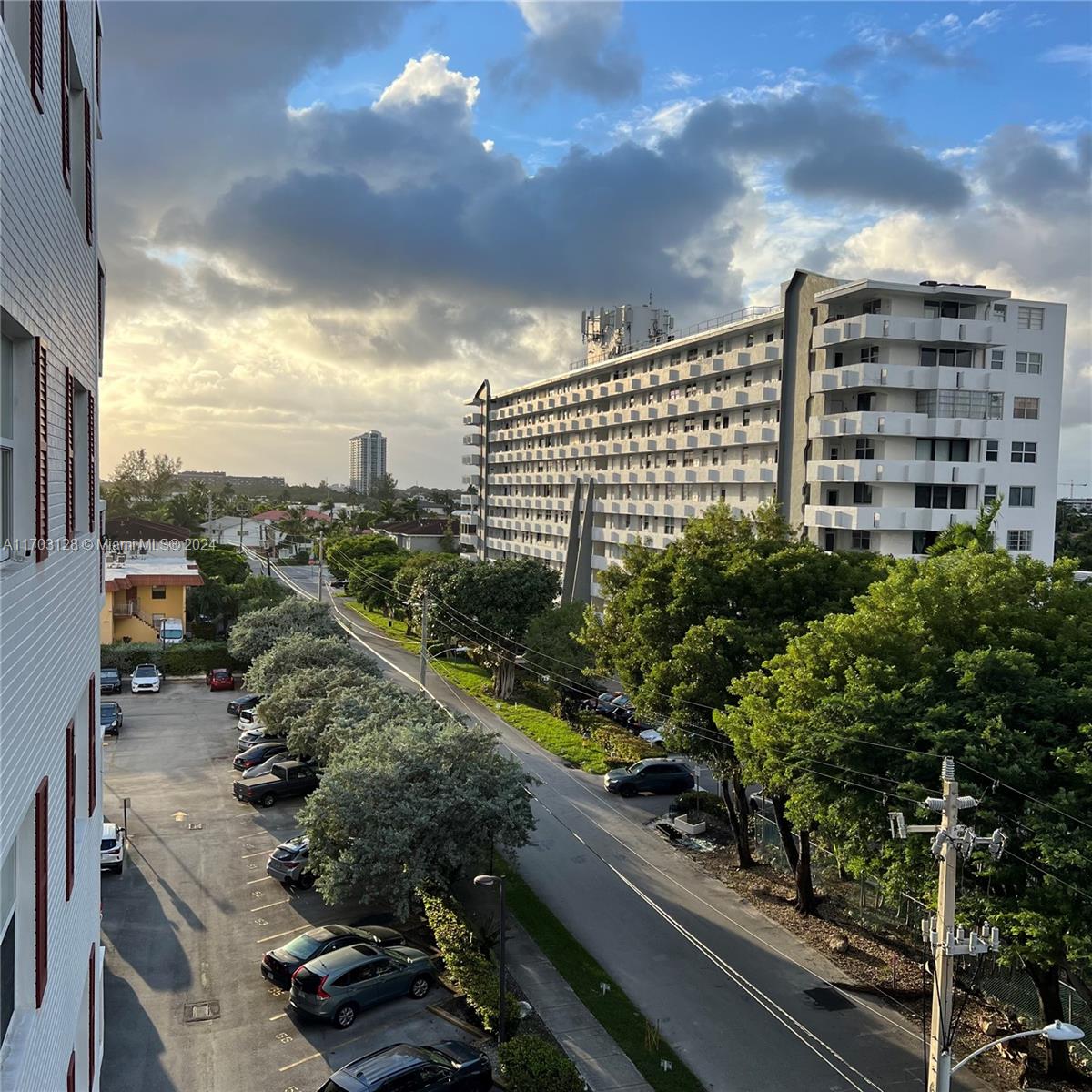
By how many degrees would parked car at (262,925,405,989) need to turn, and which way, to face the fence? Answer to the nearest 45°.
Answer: approximately 45° to its right

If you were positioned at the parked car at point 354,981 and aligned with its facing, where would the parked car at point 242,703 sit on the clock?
the parked car at point 242,703 is roughly at 10 o'clock from the parked car at point 354,981.

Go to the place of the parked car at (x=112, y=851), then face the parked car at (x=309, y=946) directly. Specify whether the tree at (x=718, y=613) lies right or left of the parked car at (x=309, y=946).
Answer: left

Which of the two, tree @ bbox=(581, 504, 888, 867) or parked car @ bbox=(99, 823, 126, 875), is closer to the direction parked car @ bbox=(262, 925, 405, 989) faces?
the tree

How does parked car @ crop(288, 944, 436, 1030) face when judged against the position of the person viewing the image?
facing away from the viewer and to the right of the viewer

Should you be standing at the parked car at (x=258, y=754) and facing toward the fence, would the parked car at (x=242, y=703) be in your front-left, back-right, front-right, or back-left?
back-left

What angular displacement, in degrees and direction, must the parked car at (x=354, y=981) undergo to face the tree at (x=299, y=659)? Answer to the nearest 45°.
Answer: approximately 45° to its left

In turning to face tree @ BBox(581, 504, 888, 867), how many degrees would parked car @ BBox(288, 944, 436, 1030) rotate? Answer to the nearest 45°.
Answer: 0° — it already faces it

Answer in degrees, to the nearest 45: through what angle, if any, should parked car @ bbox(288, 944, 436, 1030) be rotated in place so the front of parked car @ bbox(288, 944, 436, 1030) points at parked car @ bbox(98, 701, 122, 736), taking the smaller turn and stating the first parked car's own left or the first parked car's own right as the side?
approximately 90° to the first parked car's own left
